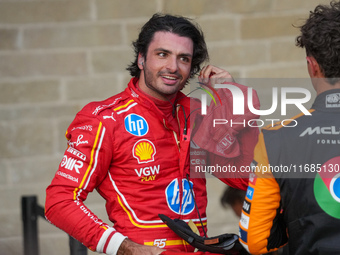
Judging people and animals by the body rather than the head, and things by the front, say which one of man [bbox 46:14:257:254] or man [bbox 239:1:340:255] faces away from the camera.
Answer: man [bbox 239:1:340:255]

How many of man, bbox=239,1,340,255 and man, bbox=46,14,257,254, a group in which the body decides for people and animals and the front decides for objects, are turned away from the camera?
1

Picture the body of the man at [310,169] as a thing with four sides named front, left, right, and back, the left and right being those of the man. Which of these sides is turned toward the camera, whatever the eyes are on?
back

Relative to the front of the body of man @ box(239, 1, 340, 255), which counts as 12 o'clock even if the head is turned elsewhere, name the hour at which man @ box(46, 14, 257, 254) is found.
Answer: man @ box(46, 14, 257, 254) is roughly at 10 o'clock from man @ box(239, 1, 340, 255).

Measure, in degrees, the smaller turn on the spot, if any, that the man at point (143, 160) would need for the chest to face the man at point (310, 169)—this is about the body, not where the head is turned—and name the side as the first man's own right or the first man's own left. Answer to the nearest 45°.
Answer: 0° — they already face them

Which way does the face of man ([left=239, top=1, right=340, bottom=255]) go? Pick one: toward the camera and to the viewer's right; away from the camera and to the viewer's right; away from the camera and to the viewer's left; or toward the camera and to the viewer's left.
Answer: away from the camera and to the viewer's left
